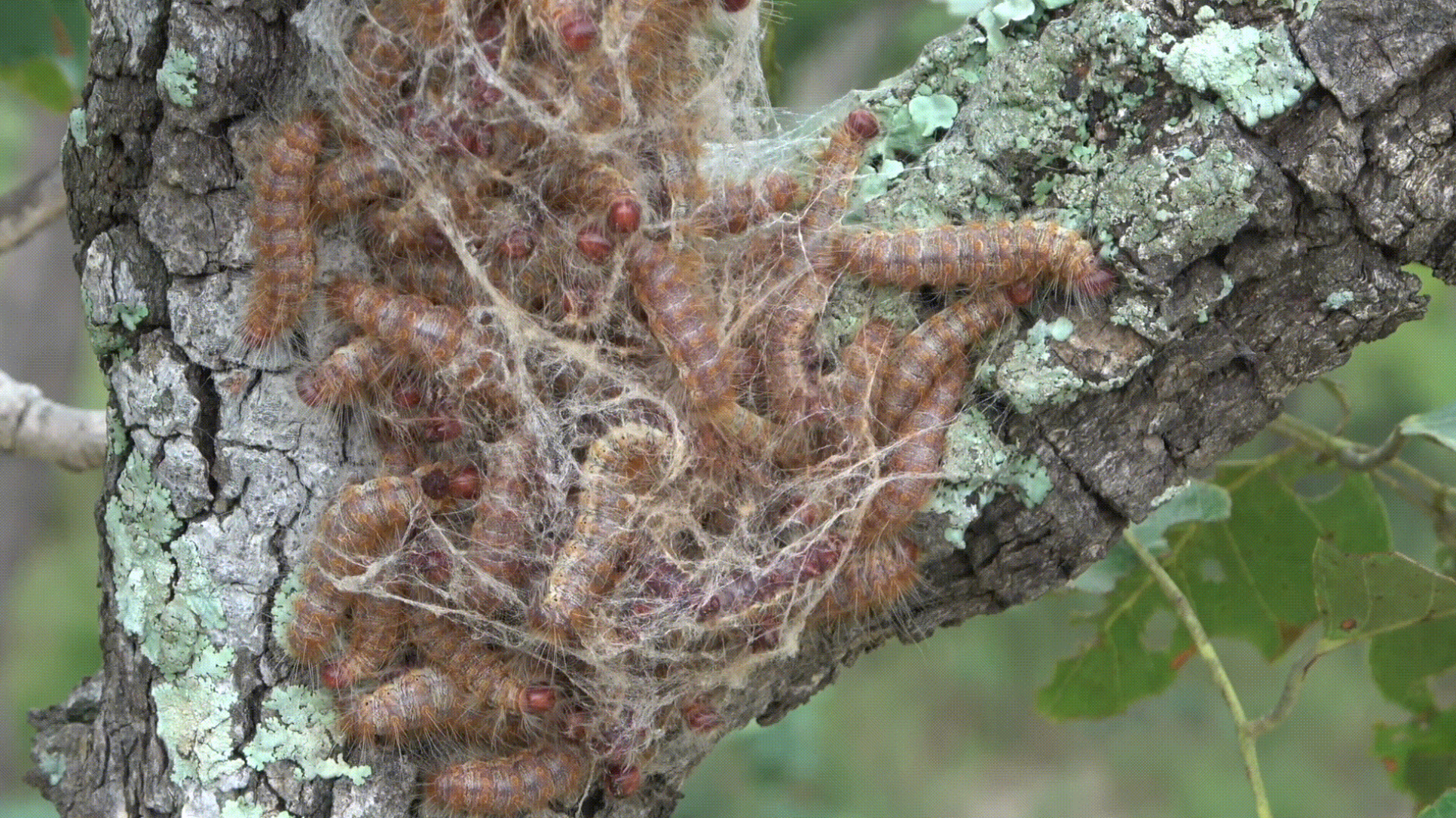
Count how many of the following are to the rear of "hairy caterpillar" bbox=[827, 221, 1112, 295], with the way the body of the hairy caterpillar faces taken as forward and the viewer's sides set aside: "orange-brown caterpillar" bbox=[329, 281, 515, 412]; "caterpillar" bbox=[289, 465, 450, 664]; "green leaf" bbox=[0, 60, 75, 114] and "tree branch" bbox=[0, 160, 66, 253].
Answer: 4

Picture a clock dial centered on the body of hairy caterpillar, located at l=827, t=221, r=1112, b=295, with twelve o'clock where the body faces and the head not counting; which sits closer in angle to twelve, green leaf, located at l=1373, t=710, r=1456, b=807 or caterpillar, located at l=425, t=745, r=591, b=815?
the green leaf

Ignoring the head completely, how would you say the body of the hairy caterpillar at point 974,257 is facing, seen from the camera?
to the viewer's right

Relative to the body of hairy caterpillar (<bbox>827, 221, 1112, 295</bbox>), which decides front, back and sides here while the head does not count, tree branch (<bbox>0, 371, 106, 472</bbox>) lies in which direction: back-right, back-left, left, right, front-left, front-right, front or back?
back

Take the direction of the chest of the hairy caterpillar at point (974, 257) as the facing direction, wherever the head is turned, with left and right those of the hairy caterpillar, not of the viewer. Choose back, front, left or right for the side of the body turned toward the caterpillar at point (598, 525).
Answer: back

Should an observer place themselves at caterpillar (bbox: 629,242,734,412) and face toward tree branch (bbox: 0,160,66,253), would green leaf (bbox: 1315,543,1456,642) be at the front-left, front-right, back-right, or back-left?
back-right

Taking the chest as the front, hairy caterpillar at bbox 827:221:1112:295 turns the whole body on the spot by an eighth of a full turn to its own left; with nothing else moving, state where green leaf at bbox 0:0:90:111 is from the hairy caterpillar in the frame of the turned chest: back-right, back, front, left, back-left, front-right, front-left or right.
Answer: back-left

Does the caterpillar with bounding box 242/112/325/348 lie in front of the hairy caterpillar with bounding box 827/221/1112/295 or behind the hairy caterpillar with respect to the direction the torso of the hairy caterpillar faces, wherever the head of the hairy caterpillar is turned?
behind

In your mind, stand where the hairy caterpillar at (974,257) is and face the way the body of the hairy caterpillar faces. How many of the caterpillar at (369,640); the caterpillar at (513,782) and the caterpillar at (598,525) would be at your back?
3

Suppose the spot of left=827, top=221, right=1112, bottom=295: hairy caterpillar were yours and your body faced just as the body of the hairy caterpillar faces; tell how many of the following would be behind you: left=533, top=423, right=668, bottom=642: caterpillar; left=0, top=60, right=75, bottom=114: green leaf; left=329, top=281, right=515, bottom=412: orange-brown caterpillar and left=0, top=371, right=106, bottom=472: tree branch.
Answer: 4
